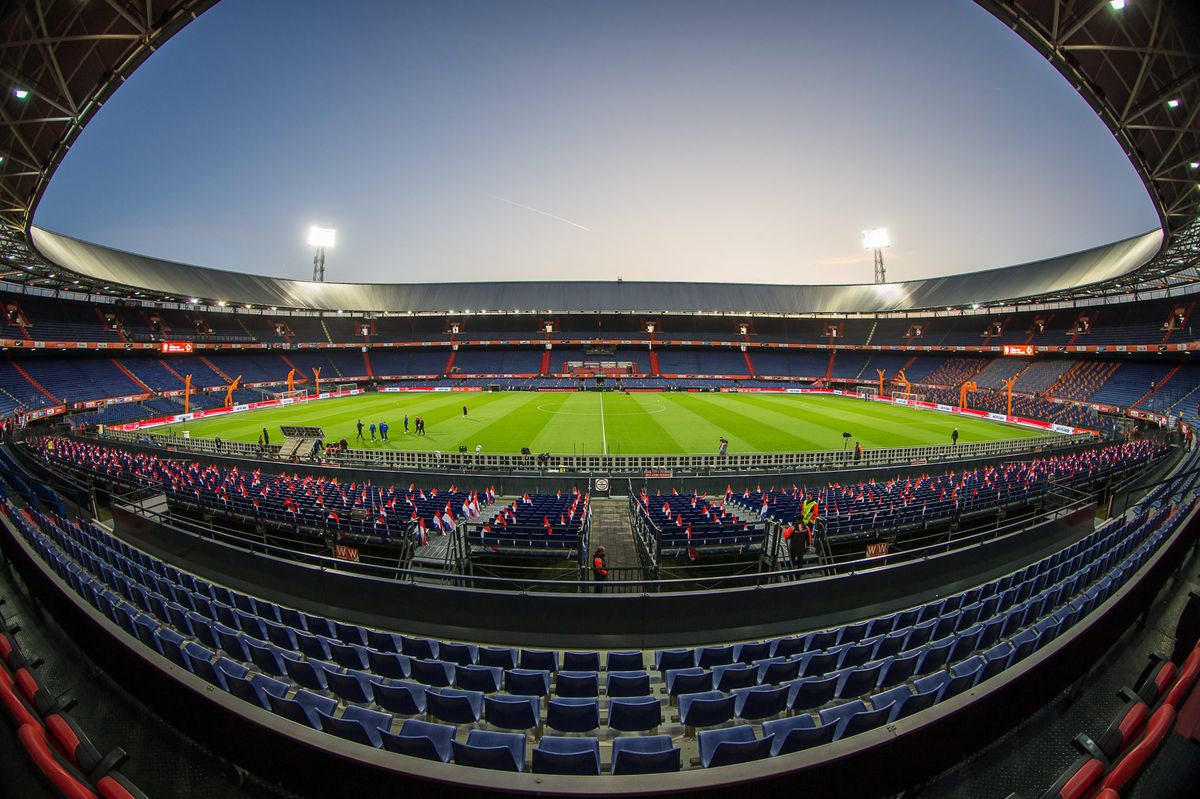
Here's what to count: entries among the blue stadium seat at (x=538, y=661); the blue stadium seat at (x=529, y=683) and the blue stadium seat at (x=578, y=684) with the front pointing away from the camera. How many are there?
3

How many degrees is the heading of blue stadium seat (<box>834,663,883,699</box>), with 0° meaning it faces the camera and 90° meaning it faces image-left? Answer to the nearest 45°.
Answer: approximately 135°

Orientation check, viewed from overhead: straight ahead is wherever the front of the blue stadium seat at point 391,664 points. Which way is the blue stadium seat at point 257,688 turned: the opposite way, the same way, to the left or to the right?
the same way

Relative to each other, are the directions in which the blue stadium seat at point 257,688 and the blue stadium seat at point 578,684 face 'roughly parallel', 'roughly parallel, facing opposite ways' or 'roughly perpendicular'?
roughly parallel

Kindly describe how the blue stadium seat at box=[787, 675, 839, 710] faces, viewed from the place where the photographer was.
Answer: facing away from the viewer and to the left of the viewer

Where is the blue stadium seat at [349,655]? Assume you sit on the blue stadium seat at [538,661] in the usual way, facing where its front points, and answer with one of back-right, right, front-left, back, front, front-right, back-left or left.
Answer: left

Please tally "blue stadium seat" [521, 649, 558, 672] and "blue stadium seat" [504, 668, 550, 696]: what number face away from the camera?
2

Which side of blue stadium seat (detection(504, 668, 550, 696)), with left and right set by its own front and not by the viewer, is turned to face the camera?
back

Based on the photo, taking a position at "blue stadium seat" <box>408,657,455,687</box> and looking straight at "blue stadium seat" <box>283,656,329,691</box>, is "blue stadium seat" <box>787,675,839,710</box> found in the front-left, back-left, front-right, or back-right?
back-left

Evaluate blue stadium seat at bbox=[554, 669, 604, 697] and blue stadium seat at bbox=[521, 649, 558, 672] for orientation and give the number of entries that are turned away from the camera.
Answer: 2

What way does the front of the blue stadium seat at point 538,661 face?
away from the camera

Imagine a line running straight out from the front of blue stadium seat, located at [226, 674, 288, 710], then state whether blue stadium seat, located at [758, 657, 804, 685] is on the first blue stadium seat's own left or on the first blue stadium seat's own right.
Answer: on the first blue stadium seat's own right

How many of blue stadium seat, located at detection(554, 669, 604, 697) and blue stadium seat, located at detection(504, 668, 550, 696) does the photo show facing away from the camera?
2

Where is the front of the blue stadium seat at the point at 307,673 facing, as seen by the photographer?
facing away from the viewer and to the right of the viewer

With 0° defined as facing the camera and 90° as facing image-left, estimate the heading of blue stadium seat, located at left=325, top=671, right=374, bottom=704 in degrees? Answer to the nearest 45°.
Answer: approximately 225°

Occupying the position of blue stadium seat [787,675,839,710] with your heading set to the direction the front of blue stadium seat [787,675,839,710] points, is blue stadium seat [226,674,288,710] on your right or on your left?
on your left

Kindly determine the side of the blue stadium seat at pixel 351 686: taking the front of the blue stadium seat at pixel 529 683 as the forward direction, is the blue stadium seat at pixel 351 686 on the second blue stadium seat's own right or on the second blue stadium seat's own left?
on the second blue stadium seat's own left
